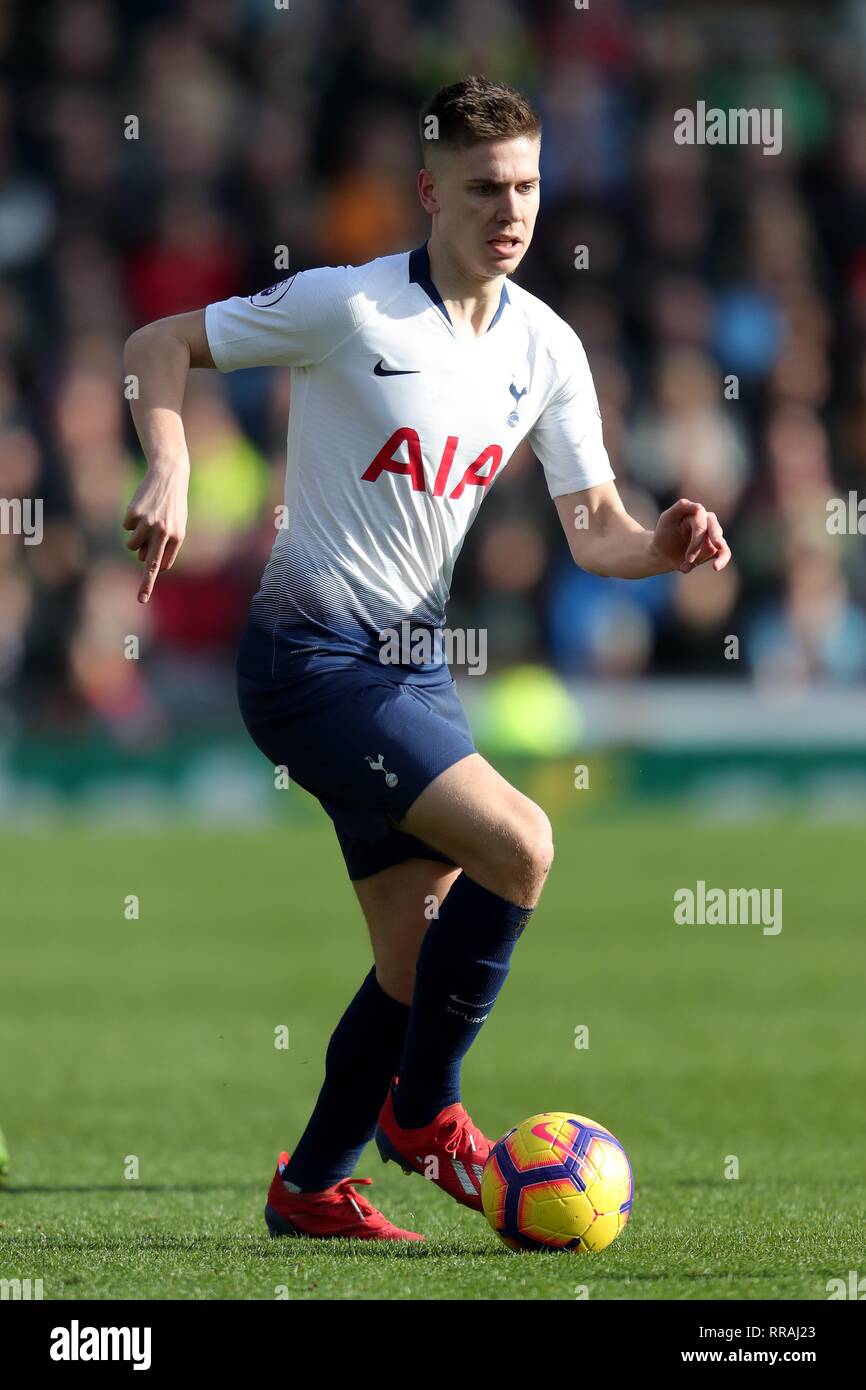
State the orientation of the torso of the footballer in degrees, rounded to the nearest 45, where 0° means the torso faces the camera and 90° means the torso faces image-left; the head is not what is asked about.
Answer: approximately 315°
